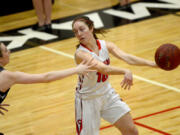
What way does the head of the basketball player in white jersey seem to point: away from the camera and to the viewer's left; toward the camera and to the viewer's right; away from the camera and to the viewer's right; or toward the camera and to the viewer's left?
toward the camera and to the viewer's left

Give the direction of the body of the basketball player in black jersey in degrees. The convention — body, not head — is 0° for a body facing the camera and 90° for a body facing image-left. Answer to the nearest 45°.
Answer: approximately 270°

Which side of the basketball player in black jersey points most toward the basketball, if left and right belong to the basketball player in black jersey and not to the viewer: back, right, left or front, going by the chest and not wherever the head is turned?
front

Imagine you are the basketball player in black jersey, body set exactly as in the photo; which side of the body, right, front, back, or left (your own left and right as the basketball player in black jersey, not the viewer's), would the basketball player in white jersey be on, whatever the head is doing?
front
